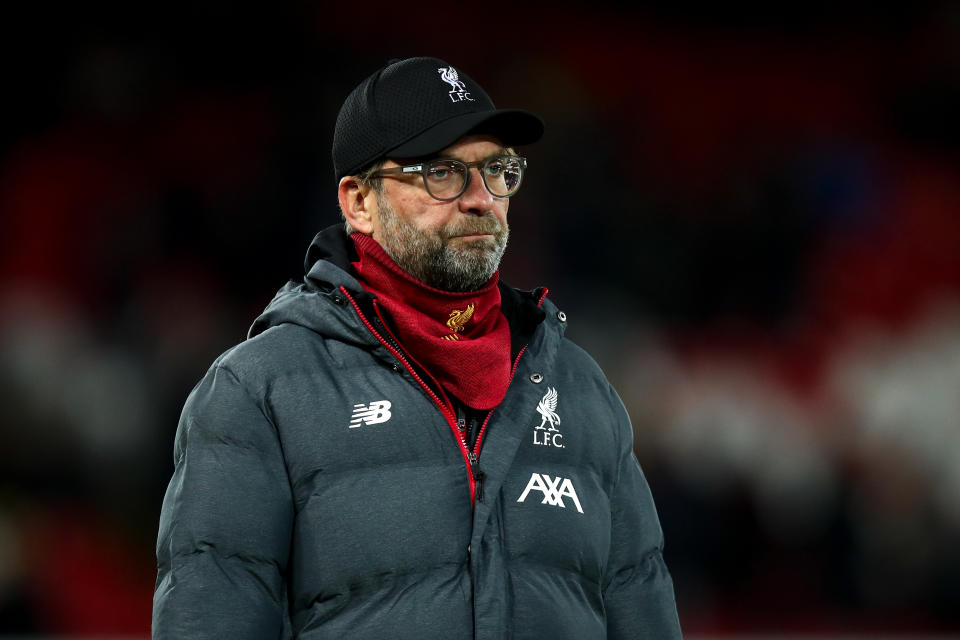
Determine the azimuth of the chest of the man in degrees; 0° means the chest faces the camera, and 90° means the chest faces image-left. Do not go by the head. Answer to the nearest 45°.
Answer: approximately 315°

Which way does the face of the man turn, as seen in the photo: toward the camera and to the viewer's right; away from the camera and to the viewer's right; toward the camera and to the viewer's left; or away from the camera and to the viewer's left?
toward the camera and to the viewer's right
